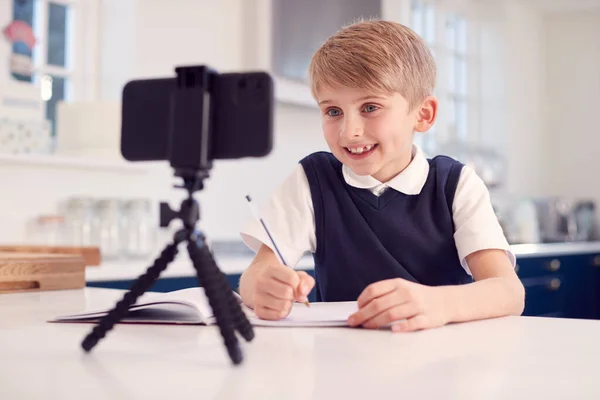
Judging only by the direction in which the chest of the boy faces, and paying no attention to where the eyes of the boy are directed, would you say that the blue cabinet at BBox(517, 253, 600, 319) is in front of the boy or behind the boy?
behind

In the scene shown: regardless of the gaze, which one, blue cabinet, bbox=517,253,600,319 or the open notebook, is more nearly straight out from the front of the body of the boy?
the open notebook

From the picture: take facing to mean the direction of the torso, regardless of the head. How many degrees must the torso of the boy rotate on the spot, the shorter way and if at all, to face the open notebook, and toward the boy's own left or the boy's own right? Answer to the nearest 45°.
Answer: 0° — they already face it

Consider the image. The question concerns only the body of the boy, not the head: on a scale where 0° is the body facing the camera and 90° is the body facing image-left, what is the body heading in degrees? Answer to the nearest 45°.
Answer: approximately 45°
